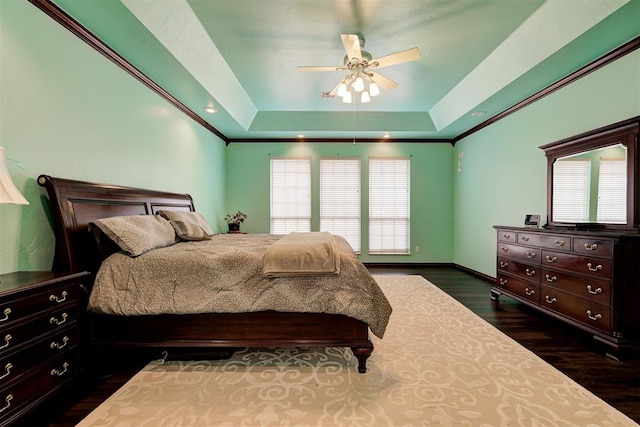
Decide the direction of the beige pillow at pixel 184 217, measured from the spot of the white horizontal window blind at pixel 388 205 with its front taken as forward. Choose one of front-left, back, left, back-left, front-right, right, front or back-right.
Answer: front-right

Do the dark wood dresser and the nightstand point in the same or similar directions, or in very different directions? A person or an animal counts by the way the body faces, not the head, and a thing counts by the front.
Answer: very different directions

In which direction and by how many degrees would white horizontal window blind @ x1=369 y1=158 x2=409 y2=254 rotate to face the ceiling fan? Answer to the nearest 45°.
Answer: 0° — it already faces it

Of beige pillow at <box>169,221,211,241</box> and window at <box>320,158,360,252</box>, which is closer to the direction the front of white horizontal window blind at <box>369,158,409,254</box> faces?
the beige pillow

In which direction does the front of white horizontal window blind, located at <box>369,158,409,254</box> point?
toward the camera

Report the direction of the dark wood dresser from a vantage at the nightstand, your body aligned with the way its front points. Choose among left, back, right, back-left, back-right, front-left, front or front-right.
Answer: front

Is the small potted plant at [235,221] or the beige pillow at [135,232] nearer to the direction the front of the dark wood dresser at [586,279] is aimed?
the beige pillow

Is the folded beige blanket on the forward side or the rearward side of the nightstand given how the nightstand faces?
on the forward side

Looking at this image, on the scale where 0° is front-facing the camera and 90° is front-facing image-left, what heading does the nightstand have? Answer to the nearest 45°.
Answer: approximately 315°

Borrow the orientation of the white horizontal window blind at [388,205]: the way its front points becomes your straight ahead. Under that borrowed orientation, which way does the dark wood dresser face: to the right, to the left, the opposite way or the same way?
to the right

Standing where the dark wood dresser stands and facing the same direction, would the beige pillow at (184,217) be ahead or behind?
ahead

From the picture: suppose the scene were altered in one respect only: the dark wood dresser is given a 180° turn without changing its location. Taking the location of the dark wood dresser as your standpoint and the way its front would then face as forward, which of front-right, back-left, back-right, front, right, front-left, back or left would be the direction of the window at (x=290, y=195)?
back-left

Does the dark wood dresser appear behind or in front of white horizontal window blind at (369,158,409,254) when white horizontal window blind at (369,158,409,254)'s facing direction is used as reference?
in front

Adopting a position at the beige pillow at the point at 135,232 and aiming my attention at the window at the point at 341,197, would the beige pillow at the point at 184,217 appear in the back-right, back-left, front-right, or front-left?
front-left

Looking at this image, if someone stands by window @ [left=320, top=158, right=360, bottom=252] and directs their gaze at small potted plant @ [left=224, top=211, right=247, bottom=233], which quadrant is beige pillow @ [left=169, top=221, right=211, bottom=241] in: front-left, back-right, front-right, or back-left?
front-left

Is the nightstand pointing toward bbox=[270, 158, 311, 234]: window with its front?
no

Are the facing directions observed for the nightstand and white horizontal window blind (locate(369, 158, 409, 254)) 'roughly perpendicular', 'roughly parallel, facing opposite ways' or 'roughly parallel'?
roughly perpendicular

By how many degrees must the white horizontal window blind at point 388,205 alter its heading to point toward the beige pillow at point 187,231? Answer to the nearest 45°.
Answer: approximately 45° to its right
